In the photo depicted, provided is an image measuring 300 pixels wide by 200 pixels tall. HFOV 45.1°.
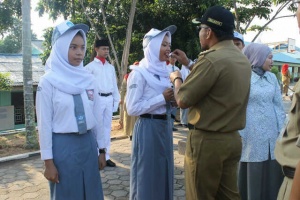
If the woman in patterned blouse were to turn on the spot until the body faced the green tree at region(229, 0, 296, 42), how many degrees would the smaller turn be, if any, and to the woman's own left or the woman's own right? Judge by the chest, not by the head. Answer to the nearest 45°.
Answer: approximately 135° to the woman's own left

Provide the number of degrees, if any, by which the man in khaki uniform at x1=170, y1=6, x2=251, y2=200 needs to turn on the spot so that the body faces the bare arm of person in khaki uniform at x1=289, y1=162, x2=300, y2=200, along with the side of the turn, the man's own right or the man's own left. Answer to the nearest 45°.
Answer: approximately 135° to the man's own left

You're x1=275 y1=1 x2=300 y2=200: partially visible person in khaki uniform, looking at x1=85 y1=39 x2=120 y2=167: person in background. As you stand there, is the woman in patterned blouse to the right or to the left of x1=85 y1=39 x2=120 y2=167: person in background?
right

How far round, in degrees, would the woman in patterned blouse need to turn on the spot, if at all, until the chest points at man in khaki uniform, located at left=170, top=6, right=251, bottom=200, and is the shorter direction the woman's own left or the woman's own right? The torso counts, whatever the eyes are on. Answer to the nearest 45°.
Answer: approximately 45° to the woman's own right

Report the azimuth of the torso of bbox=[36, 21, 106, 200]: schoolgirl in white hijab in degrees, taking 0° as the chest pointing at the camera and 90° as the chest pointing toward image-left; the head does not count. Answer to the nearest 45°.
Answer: approximately 315°

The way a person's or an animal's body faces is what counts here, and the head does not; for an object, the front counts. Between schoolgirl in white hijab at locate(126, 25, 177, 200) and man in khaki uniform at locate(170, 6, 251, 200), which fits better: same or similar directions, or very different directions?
very different directions

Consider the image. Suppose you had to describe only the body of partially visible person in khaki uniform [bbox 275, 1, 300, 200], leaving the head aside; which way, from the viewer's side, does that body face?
to the viewer's left

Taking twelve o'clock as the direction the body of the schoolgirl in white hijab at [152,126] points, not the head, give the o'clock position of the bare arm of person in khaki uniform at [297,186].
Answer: The bare arm of person in khaki uniform is roughly at 1 o'clock from the schoolgirl in white hijab.

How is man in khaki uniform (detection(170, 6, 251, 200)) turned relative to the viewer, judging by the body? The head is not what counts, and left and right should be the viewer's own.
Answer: facing away from the viewer and to the left of the viewer

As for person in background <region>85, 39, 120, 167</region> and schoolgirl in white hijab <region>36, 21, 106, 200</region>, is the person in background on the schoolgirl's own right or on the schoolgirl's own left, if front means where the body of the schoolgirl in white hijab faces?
on the schoolgirl's own left

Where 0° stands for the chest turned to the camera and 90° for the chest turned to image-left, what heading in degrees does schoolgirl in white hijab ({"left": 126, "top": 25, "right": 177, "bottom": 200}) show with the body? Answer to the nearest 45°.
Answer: approximately 315°

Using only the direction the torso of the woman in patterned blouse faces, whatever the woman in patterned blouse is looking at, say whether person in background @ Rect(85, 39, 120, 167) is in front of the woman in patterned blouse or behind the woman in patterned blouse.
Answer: behind

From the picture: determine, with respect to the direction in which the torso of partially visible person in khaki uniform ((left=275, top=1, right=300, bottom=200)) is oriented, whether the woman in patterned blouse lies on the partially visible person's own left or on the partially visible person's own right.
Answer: on the partially visible person's own right

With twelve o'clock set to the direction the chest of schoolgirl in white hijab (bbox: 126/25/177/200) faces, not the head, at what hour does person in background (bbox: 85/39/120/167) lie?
The person in background is roughly at 7 o'clock from the schoolgirl in white hijab.

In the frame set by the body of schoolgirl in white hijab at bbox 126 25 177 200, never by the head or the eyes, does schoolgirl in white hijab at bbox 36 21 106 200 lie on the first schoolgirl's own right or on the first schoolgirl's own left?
on the first schoolgirl's own right

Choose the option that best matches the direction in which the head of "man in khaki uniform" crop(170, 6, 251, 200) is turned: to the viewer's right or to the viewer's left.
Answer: to the viewer's left

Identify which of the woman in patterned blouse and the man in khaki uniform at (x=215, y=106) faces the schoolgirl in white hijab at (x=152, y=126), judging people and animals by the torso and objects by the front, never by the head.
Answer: the man in khaki uniform
